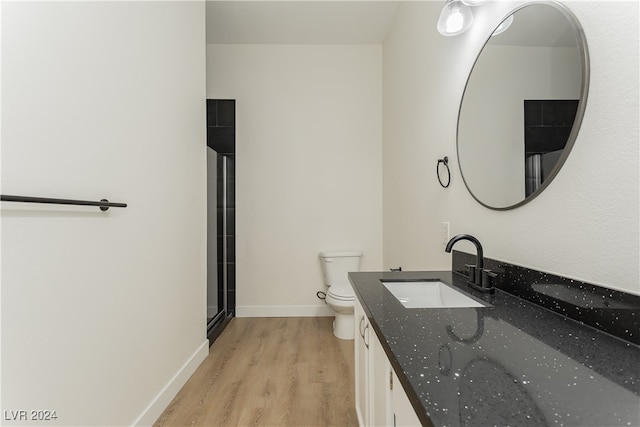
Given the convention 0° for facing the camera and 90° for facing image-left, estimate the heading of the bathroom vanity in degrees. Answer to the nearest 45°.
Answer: approximately 90°
